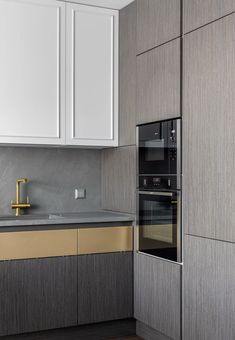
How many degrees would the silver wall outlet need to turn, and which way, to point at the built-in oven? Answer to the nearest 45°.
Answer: approximately 45° to its left

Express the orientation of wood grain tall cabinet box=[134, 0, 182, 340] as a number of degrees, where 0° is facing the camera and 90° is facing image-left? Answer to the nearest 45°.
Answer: approximately 45°

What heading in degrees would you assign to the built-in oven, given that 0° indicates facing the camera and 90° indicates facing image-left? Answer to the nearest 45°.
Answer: approximately 45°

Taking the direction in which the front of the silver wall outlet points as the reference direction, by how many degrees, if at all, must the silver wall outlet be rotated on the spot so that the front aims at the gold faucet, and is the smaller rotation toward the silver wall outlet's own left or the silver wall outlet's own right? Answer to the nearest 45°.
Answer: approximately 45° to the silver wall outlet's own right

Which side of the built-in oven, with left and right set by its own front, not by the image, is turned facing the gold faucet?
right

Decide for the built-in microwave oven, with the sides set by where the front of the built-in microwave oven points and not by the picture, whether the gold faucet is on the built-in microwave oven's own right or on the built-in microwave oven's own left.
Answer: on the built-in microwave oven's own right

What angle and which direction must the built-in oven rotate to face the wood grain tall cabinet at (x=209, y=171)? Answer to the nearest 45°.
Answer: approximately 90° to its left

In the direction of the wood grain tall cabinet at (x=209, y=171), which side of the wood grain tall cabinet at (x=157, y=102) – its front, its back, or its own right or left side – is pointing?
left

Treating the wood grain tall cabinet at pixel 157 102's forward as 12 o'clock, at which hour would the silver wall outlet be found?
The silver wall outlet is roughly at 3 o'clock from the wood grain tall cabinet.

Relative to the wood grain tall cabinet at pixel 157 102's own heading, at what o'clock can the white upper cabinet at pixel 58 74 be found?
The white upper cabinet is roughly at 2 o'clock from the wood grain tall cabinet.
